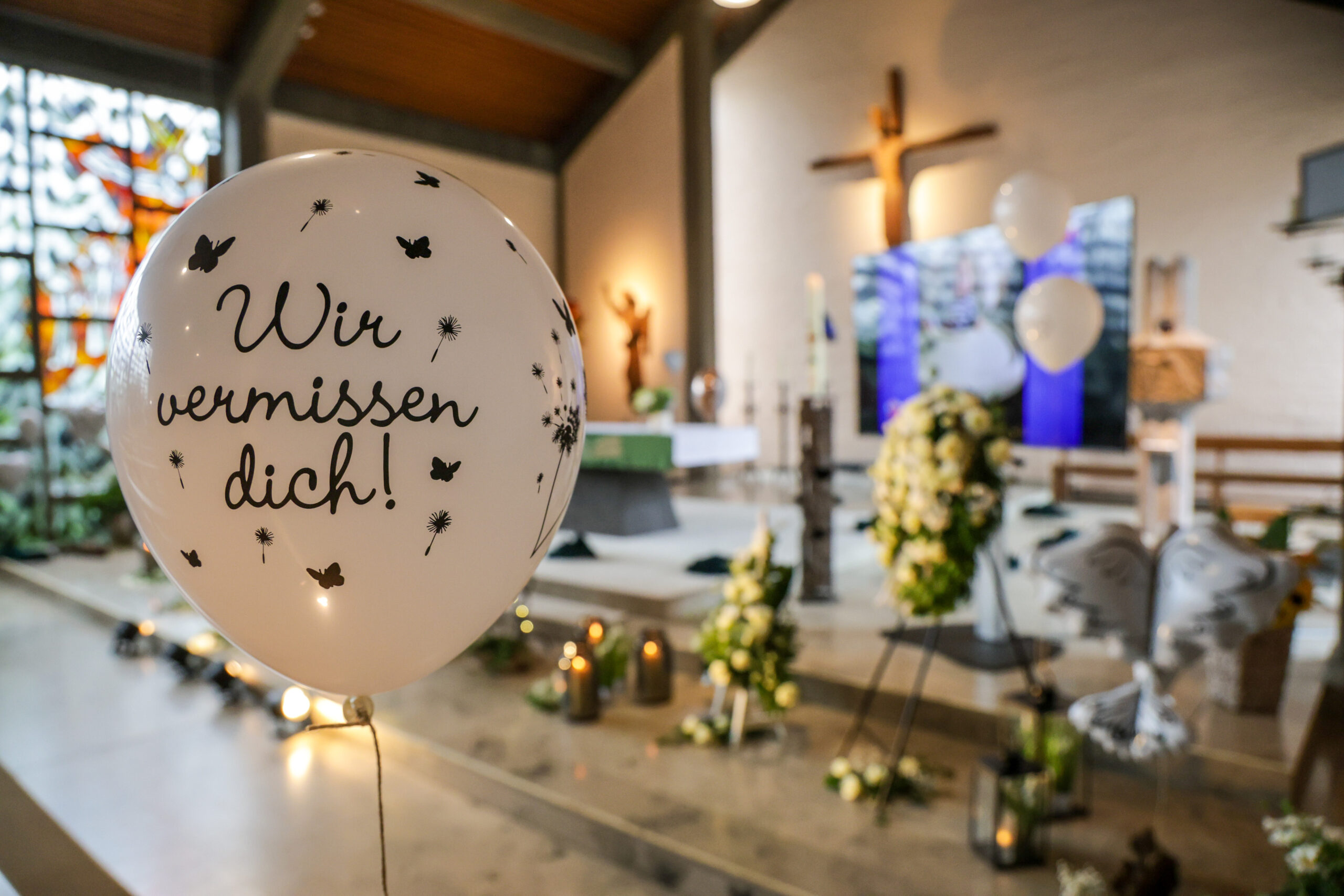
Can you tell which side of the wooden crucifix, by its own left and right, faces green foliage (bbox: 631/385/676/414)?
front

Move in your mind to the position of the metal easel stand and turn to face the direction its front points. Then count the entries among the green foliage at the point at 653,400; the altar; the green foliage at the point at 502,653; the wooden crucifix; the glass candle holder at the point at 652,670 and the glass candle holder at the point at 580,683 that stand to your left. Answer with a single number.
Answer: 0

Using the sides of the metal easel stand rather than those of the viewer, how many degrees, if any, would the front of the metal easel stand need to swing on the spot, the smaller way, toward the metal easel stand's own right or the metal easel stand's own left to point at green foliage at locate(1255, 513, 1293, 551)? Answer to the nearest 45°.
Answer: approximately 135° to the metal easel stand's own left

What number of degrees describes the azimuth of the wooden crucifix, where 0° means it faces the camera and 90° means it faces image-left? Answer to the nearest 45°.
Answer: approximately 45°

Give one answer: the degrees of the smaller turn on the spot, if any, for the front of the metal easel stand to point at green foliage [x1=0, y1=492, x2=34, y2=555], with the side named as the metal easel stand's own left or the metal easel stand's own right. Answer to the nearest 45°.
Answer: approximately 45° to the metal easel stand's own right

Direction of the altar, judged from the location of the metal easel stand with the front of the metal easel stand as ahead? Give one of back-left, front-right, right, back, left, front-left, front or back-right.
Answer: right

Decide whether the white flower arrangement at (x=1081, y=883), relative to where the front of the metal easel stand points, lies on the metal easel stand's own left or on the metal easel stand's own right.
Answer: on the metal easel stand's own left

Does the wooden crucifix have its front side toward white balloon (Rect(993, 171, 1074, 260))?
no

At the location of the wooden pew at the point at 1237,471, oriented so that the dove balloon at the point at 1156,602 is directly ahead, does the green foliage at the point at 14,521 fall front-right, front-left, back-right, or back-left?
front-right

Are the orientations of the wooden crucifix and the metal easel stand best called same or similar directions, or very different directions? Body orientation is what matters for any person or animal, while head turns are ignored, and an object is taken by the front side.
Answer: same or similar directions

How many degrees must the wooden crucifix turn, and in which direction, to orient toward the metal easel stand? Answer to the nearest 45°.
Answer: approximately 45° to its left

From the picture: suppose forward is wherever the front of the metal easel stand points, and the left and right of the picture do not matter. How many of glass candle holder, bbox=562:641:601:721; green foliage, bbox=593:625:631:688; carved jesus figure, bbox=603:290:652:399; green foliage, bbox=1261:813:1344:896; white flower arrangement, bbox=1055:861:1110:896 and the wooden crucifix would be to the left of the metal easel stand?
2

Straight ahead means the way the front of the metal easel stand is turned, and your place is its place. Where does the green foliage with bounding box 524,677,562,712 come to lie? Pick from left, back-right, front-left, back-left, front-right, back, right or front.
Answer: front-right

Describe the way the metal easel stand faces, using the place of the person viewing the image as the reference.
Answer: facing the viewer and to the left of the viewer

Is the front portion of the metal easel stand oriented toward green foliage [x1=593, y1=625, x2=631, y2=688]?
no

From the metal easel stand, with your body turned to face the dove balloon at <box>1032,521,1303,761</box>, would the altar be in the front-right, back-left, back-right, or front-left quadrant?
back-left

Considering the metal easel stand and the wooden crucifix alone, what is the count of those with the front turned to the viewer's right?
0

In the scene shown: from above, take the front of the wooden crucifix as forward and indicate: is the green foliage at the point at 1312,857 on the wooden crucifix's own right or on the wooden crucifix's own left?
on the wooden crucifix's own left

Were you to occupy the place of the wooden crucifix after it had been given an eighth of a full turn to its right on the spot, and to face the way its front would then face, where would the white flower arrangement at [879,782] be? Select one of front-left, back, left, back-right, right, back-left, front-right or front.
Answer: left
